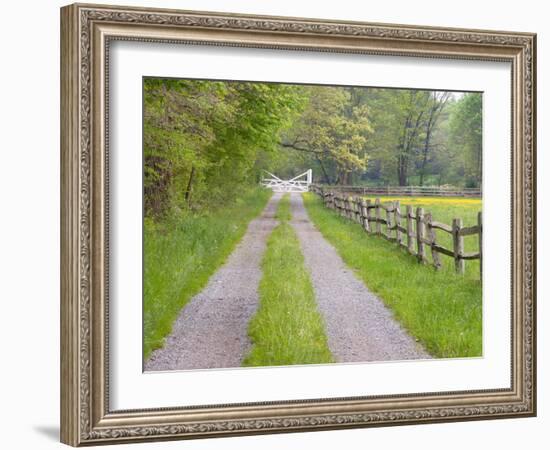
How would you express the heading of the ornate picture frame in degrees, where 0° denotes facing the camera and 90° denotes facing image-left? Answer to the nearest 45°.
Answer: approximately 315°
